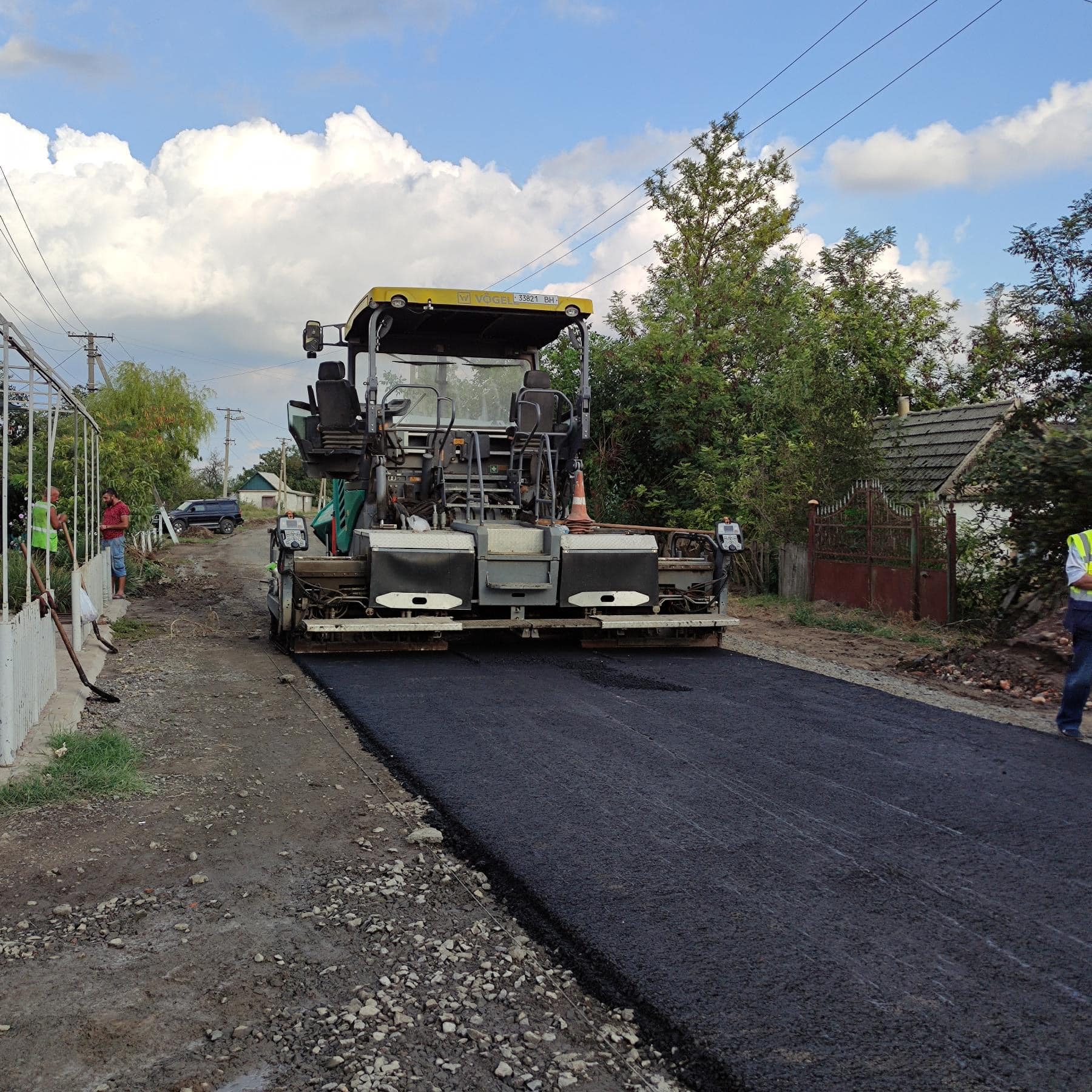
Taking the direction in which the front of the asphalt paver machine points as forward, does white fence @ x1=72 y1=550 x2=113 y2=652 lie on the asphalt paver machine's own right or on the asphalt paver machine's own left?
on the asphalt paver machine's own left

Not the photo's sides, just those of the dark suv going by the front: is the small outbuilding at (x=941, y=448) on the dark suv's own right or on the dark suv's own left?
on the dark suv's own left

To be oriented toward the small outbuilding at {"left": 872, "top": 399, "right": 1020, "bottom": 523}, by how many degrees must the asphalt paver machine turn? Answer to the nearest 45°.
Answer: approximately 45° to its right

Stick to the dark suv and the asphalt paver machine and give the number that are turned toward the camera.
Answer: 0

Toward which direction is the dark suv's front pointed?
to the viewer's left

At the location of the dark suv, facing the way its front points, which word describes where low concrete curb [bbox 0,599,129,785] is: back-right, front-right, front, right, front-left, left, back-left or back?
left

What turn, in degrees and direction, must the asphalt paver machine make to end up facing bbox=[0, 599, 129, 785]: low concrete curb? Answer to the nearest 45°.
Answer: approximately 135° to its left

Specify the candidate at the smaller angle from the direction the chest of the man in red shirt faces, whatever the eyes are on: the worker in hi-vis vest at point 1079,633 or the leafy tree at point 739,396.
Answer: the worker in hi-vis vest
